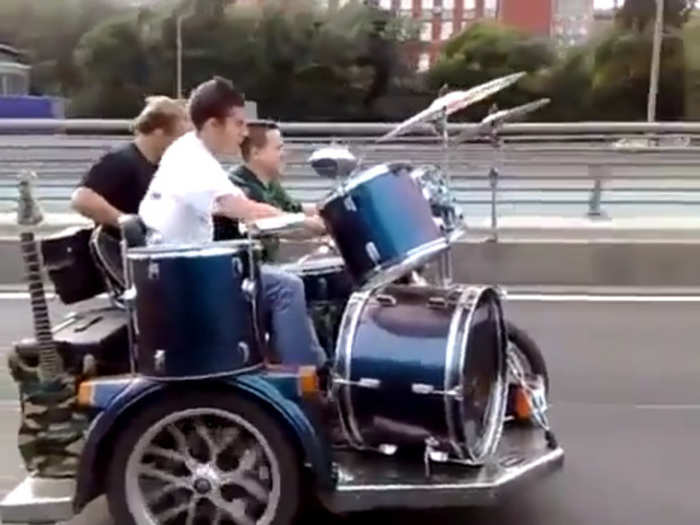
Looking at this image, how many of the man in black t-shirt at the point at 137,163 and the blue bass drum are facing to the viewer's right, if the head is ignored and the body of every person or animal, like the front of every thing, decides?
2

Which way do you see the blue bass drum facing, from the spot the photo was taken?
facing to the right of the viewer

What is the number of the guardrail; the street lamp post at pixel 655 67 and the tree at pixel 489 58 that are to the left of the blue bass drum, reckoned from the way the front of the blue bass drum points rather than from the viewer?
3

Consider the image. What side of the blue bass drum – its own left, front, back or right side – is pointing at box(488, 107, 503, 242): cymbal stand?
left

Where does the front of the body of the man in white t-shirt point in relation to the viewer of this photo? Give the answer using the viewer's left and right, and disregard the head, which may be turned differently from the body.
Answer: facing to the right of the viewer

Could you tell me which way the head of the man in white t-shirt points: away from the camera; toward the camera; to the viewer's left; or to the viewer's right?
to the viewer's right

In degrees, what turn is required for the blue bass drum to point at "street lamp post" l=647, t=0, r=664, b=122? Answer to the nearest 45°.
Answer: approximately 90° to its left

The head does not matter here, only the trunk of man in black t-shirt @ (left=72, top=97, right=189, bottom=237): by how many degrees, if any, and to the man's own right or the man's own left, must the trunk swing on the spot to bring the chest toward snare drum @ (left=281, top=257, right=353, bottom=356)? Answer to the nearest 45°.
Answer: approximately 45° to the man's own right

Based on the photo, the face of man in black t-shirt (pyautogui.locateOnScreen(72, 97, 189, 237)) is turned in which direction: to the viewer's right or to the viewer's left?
to the viewer's right

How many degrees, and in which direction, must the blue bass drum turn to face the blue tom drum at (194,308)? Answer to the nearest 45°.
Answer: approximately 180°

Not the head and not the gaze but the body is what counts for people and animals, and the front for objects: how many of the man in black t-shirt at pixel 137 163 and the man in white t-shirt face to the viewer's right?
2

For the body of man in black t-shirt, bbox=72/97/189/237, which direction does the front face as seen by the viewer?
to the viewer's right
